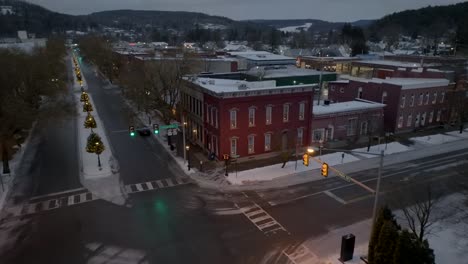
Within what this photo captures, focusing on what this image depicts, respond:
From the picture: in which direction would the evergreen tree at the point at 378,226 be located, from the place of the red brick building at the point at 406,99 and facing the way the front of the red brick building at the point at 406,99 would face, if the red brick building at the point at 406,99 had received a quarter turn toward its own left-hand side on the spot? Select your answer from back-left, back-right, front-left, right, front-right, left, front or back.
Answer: back-right

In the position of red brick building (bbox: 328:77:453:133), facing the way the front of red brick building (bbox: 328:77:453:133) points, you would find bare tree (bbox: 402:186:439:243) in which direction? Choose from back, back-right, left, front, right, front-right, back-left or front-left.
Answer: front-right

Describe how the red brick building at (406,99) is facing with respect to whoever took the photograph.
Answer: facing the viewer and to the right of the viewer

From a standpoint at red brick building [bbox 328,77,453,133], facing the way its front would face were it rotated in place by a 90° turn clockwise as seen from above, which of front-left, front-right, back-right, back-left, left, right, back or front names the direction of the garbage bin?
front-left

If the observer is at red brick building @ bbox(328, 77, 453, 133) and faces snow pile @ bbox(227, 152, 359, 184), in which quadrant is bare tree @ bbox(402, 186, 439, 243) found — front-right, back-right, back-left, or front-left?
front-left

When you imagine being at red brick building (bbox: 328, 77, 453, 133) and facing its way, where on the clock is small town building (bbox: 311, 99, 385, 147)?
The small town building is roughly at 3 o'clock from the red brick building.
